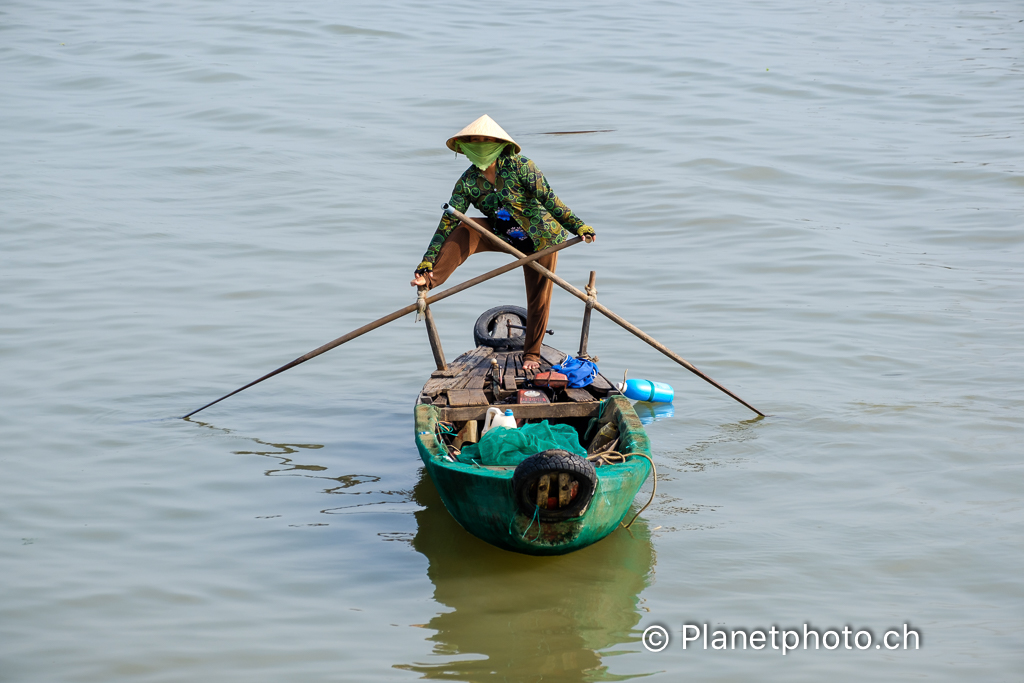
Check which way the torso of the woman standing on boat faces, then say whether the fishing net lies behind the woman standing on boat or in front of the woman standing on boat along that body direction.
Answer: in front

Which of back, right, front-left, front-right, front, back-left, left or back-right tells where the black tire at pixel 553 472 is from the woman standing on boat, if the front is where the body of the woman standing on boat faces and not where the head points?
front

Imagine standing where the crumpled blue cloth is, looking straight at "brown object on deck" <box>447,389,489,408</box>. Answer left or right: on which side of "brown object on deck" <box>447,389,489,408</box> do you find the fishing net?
left

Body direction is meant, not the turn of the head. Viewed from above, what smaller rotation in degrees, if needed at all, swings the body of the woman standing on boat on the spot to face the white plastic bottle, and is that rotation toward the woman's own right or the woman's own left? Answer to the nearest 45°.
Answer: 0° — they already face it

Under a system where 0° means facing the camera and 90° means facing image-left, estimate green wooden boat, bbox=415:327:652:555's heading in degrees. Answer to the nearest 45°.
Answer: approximately 0°

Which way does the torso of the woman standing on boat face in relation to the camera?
toward the camera

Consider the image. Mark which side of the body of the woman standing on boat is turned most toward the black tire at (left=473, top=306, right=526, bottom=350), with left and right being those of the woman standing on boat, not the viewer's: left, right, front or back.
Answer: back
